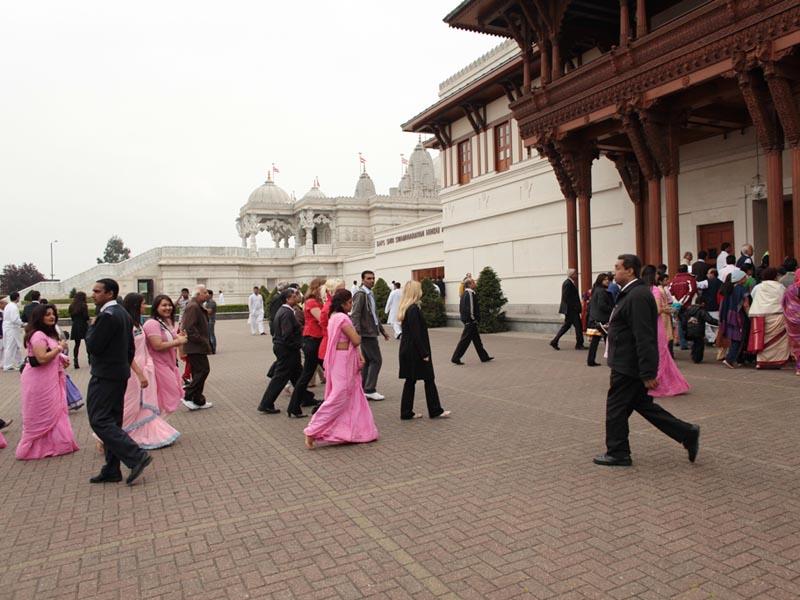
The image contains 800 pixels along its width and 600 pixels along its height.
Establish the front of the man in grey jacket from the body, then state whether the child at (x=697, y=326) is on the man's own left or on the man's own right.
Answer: on the man's own left

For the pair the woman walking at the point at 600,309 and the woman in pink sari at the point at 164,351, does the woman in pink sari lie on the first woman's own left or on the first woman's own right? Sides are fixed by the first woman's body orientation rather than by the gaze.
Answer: on the first woman's own right

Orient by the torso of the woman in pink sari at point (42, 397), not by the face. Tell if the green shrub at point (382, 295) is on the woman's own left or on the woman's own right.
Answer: on the woman's own left

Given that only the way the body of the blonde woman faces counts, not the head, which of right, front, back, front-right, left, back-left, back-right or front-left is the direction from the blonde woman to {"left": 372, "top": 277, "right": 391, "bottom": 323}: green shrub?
left

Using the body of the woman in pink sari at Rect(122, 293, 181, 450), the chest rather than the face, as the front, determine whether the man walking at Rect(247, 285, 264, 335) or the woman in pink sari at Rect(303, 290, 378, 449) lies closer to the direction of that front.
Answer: the woman in pink sari

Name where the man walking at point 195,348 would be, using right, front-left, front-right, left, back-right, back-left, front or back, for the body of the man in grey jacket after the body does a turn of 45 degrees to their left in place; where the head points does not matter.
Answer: back
